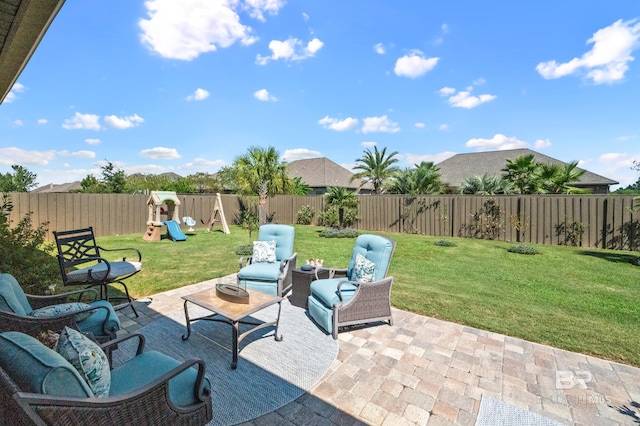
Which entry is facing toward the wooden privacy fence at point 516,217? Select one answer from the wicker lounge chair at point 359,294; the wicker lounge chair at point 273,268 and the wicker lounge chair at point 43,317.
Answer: the wicker lounge chair at point 43,317

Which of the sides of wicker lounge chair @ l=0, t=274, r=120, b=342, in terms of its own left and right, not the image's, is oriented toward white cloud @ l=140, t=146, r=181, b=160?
left

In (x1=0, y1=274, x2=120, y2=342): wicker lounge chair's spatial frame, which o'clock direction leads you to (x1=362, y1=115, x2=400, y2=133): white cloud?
The white cloud is roughly at 11 o'clock from the wicker lounge chair.

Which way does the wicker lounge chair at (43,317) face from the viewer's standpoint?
to the viewer's right

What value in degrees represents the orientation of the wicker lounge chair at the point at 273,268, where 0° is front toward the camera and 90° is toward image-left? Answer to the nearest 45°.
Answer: approximately 45°

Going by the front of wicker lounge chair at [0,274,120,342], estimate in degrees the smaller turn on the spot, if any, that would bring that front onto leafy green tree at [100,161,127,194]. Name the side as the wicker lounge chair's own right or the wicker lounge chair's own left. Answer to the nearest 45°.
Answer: approximately 90° to the wicker lounge chair's own left

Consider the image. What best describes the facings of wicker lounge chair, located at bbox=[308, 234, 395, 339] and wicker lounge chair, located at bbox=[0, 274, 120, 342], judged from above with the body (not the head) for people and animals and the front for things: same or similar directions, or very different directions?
very different directions

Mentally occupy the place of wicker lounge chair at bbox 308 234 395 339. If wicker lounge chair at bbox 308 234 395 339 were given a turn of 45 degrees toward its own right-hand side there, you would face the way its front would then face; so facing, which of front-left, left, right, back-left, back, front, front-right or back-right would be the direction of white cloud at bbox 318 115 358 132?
right

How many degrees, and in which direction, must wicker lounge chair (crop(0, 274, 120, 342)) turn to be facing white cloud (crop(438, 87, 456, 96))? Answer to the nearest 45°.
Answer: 0° — it already faces it

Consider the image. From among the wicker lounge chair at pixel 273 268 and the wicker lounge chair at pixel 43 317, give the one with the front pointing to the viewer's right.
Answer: the wicker lounge chair at pixel 43 317
